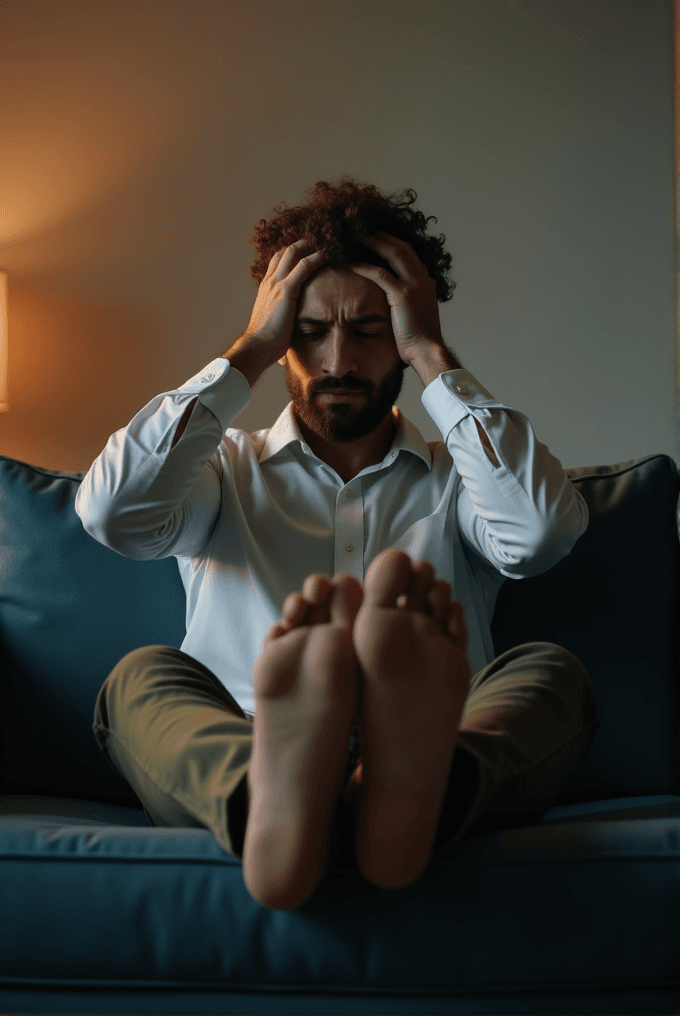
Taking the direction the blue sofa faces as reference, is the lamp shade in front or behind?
behind

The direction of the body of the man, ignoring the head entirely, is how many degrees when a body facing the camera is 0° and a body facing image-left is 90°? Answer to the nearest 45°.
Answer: approximately 0°

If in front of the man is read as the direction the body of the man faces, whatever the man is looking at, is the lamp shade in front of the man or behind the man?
behind
